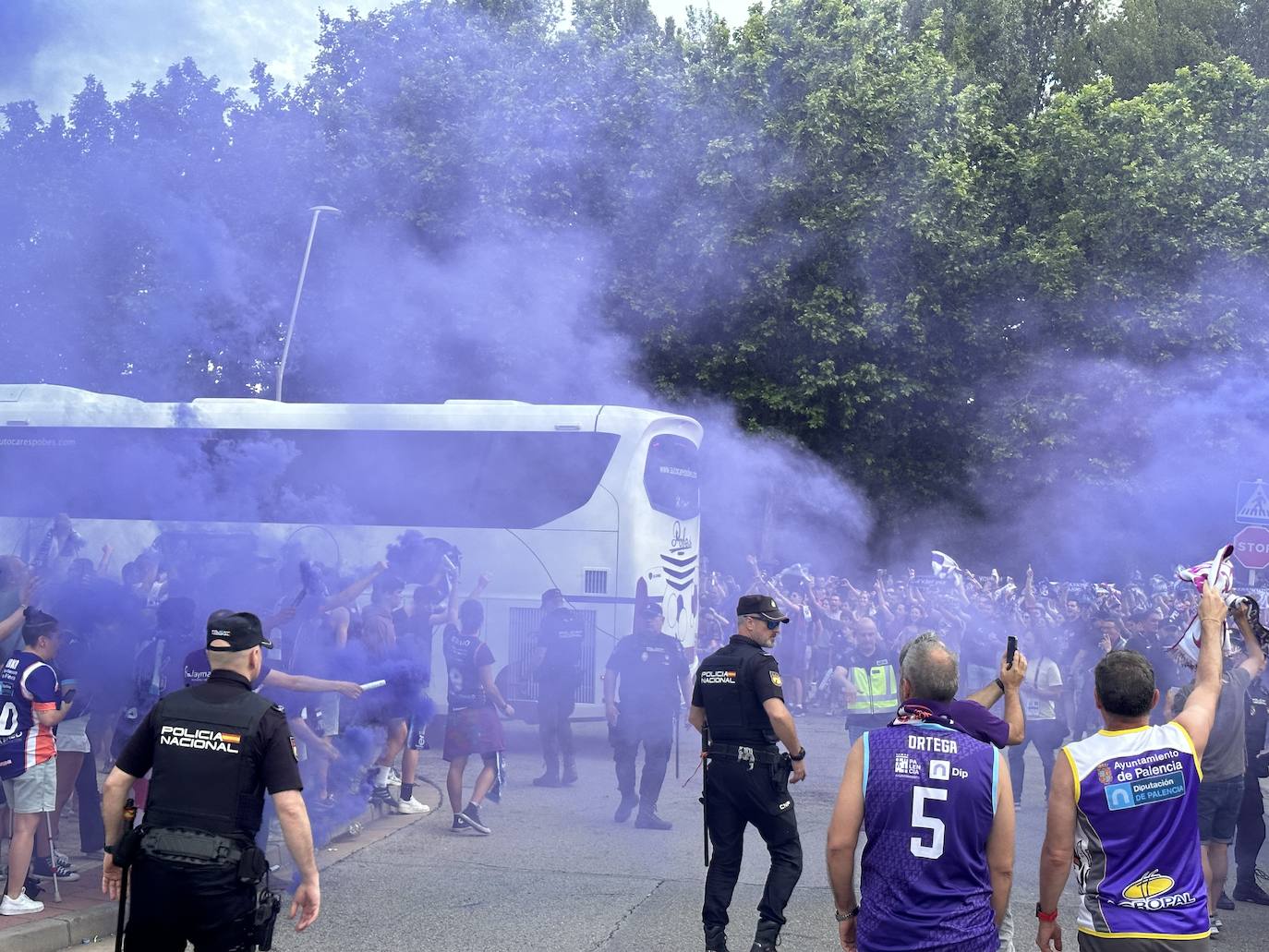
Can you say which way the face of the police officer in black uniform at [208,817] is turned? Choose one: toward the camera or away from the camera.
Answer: away from the camera

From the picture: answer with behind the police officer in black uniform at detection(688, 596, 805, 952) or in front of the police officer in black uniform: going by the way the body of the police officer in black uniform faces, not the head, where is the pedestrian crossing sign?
in front

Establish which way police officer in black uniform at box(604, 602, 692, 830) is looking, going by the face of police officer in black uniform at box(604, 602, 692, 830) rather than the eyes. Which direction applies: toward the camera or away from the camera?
toward the camera

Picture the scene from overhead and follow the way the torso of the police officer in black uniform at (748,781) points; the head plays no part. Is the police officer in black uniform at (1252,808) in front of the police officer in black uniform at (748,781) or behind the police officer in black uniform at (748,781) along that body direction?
in front

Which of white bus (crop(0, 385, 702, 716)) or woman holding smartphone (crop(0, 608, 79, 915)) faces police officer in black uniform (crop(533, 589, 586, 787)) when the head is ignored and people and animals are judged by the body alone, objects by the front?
the woman holding smartphone

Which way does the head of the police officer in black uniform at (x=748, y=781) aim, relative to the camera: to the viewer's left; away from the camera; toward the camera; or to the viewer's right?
to the viewer's right

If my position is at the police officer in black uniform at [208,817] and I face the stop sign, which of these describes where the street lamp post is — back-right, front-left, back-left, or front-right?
front-left
